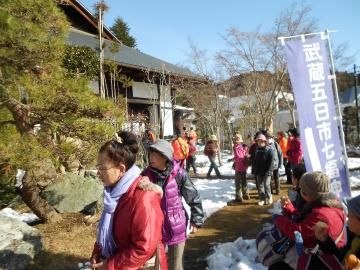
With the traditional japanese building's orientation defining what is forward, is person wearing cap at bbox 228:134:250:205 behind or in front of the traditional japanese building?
in front

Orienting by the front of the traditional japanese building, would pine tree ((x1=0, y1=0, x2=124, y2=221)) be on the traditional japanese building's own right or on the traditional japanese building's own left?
on the traditional japanese building's own right

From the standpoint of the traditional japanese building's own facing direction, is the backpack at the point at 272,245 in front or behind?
in front

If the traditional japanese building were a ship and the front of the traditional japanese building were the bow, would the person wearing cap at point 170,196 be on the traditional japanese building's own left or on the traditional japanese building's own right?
on the traditional japanese building's own right

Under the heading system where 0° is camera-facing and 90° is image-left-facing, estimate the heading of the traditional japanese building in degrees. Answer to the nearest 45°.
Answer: approximately 315°

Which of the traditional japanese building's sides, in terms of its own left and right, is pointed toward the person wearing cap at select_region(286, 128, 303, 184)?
front

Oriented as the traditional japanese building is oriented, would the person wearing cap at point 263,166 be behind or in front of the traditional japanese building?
in front
